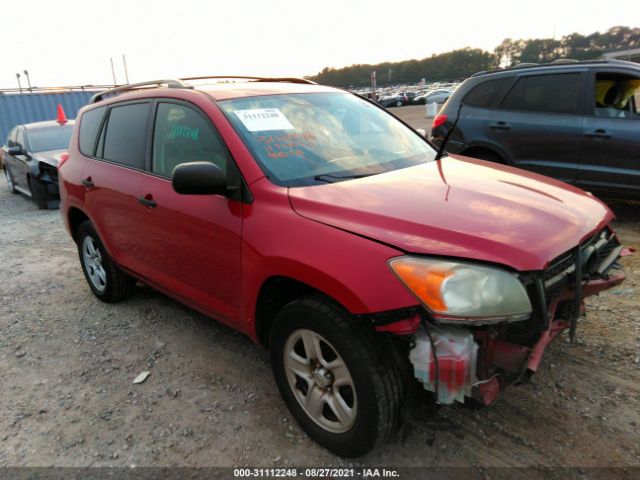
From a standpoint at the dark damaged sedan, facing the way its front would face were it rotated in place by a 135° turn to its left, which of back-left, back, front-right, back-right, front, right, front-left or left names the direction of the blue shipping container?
front

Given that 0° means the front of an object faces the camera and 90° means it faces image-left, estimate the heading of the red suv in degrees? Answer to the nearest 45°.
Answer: approximately 315°

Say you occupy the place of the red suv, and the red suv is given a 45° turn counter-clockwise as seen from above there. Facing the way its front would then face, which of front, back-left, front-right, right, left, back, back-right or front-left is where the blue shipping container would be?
back-left

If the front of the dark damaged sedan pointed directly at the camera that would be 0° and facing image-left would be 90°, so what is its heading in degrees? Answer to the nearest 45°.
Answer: approximately 315°

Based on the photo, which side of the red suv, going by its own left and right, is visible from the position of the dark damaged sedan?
back
